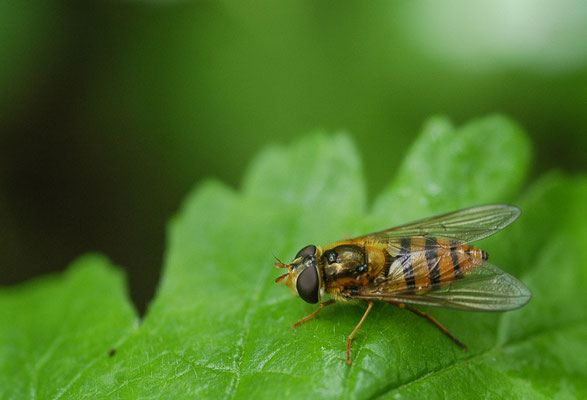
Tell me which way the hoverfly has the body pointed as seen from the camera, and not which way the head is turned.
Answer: to the viewer's left
